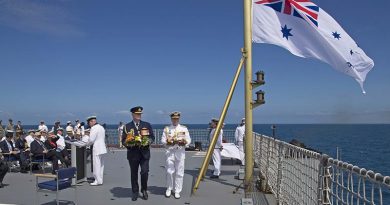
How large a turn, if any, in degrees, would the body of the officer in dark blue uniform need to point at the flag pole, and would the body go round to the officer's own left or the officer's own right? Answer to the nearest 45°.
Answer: approximately 90° to the officer's own left

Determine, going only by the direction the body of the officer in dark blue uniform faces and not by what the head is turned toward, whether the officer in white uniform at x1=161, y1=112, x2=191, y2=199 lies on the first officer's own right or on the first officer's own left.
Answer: on the first officer's own left

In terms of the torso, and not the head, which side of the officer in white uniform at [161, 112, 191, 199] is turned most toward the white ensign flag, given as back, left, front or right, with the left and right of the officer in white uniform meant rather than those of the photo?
left

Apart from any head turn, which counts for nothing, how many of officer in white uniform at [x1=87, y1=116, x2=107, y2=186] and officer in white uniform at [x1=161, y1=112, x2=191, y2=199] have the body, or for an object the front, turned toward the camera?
1

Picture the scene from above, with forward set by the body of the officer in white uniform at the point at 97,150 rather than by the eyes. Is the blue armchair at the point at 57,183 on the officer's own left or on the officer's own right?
on the officer's own left

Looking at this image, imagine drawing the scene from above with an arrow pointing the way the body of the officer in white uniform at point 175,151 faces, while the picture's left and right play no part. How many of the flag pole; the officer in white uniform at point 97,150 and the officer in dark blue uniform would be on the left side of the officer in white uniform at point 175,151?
1

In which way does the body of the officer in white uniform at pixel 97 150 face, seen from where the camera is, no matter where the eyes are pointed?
to the viewer's left

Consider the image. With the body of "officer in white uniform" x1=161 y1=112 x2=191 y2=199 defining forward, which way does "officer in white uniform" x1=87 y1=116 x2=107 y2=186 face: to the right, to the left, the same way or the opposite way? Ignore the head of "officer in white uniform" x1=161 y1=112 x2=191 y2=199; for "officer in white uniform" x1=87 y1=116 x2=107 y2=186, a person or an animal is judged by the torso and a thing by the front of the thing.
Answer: to the right

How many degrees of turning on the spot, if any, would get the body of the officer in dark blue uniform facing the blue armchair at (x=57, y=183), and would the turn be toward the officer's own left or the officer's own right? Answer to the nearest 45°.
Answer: approximately 45° to the officer's own right
